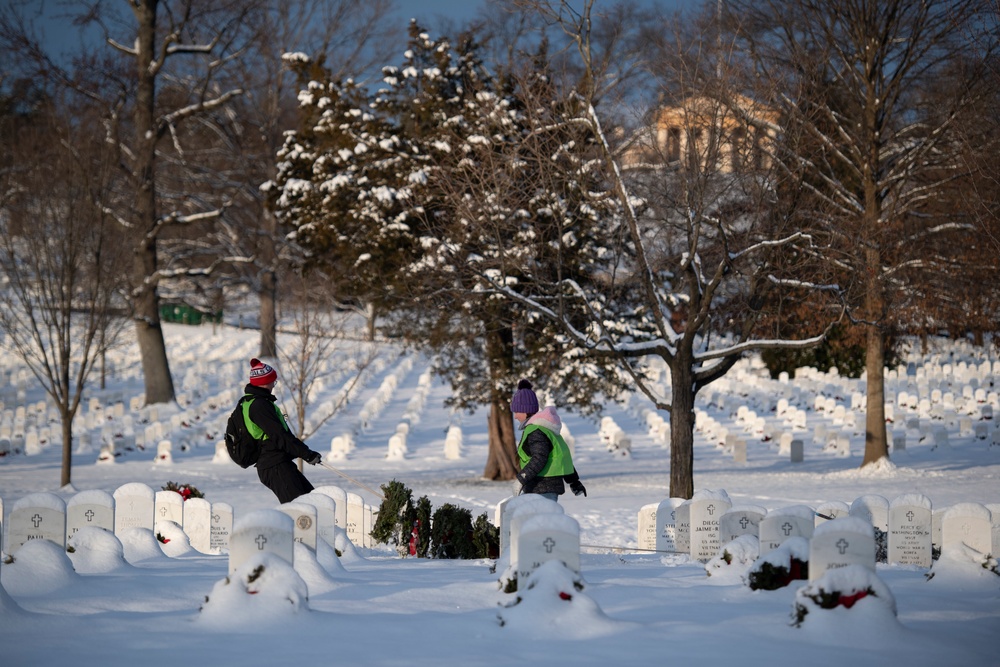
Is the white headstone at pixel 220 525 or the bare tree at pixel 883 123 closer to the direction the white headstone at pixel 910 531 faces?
the white headstone

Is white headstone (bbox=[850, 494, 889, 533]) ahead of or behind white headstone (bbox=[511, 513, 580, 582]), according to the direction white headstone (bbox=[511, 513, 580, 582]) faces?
behind

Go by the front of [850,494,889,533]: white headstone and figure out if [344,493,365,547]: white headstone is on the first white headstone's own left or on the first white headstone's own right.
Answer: on the first white headstone's own right

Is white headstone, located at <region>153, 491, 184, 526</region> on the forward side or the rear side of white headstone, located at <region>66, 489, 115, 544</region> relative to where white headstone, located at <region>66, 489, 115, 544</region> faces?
on the rear side

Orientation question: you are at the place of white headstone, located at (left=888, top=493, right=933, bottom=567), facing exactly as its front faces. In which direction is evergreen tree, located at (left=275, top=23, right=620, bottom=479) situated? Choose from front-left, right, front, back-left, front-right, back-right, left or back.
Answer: back-right

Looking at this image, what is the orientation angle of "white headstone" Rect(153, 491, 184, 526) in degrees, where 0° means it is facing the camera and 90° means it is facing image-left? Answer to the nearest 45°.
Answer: approximately 0°

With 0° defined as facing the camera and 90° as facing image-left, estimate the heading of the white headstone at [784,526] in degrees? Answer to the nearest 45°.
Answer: approximately 0°

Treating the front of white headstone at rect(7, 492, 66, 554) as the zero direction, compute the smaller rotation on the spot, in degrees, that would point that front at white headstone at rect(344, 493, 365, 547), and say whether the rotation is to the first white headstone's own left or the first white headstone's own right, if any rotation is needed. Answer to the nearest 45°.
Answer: approximately 135° to the first white headstone's own left
